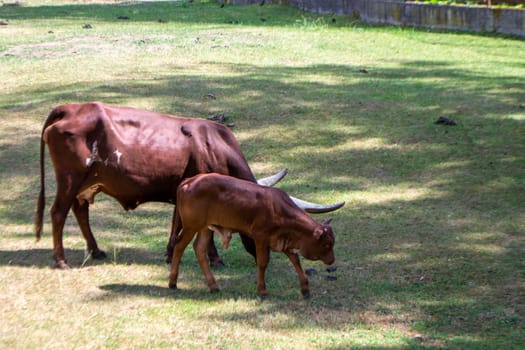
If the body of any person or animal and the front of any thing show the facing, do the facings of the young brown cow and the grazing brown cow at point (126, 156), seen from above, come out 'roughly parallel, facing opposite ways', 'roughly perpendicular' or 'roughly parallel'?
roughly parallel

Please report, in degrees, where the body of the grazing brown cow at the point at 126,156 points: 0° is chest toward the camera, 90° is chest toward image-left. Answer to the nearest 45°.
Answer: approximately 270°

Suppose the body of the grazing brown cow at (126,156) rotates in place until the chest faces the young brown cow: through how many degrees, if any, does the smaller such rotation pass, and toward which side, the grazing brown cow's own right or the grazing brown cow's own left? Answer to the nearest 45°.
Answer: approximately 45° to the grazing brown cow's own right

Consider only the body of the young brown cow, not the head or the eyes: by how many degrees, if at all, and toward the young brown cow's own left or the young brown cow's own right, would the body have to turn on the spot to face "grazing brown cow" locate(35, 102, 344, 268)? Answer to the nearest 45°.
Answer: approximately 135° to the young brown cow's own left

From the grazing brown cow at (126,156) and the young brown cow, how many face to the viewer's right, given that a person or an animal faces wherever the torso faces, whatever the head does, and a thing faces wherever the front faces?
2

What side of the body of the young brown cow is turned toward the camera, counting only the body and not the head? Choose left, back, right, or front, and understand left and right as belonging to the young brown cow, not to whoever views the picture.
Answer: right
